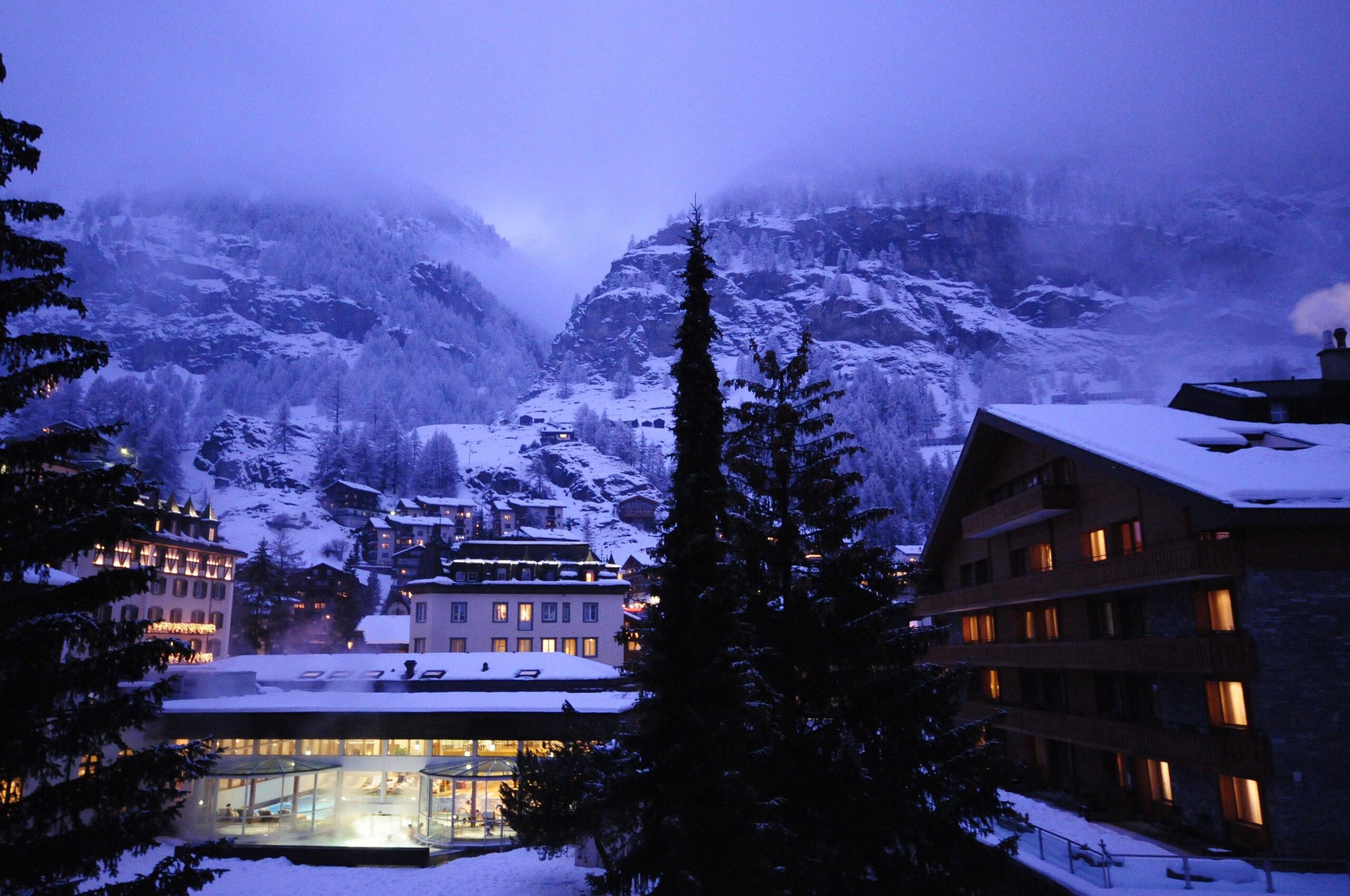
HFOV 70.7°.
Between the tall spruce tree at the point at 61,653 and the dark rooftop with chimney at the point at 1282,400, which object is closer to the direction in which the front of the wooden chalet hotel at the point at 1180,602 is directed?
the tall spruce tree

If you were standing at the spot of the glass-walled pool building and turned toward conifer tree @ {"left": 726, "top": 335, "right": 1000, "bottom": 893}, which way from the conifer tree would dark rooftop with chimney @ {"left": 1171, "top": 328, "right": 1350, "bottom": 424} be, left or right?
left

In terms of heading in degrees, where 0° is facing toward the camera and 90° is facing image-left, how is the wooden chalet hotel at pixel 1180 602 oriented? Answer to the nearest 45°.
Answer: approximately 45°

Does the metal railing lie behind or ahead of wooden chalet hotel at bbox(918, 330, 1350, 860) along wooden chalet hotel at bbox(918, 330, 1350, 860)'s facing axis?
ahead

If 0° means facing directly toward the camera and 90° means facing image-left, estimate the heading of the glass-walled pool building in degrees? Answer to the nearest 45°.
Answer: approximately 0°

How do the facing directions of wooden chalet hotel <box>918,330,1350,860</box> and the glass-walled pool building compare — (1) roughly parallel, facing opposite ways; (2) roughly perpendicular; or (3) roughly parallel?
roughly perpendicular

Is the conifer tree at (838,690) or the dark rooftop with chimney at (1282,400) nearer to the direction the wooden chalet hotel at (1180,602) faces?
the conifer tree

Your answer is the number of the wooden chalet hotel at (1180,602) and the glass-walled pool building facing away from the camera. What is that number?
0

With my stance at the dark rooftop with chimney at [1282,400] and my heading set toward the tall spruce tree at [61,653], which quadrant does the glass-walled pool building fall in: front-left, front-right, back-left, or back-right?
front-right

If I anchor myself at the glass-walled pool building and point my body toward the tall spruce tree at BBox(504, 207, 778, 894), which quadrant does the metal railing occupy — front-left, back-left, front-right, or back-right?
front-left

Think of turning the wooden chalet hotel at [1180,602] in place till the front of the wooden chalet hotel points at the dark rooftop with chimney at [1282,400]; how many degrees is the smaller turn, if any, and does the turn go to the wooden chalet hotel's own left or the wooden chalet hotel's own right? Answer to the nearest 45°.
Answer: approximately 180°

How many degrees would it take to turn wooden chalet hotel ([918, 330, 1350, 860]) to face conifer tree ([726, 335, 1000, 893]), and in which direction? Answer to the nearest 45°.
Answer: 0° — it already faces it

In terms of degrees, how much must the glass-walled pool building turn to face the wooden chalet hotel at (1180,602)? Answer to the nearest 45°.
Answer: approximately 45° to its left
